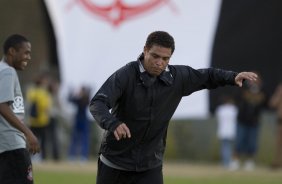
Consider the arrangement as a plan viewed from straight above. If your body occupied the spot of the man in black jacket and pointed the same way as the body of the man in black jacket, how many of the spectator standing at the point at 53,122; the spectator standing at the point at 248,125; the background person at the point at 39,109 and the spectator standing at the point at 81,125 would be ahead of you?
0

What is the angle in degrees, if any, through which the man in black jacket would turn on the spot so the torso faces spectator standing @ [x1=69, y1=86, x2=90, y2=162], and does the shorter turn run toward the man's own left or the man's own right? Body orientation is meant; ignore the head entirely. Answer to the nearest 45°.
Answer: approximately 180°

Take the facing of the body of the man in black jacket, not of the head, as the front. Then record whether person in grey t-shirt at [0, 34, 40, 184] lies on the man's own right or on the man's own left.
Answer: on the man's own right

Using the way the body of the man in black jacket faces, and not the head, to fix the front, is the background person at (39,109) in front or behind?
behind

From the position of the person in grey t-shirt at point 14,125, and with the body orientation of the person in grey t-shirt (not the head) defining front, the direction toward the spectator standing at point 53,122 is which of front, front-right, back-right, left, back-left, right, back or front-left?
left

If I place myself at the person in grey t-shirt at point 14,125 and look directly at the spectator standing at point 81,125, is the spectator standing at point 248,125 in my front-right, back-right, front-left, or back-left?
front-right

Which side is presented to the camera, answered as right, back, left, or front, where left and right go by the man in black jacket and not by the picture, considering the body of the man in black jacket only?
front

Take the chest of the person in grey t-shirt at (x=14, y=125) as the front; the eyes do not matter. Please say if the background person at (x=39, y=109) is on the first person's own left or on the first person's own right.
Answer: on the first person's own left

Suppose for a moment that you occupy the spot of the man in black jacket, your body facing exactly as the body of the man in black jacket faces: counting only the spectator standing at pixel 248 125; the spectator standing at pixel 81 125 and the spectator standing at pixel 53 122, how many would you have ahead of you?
0

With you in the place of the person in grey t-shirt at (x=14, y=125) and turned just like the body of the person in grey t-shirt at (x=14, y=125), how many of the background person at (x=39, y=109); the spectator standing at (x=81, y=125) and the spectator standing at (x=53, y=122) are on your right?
0

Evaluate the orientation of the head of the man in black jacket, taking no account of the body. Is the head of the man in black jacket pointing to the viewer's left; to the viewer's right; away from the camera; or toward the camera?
toward the camera

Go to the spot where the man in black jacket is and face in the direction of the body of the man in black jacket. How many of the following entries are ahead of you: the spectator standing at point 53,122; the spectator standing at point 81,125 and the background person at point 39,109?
0
